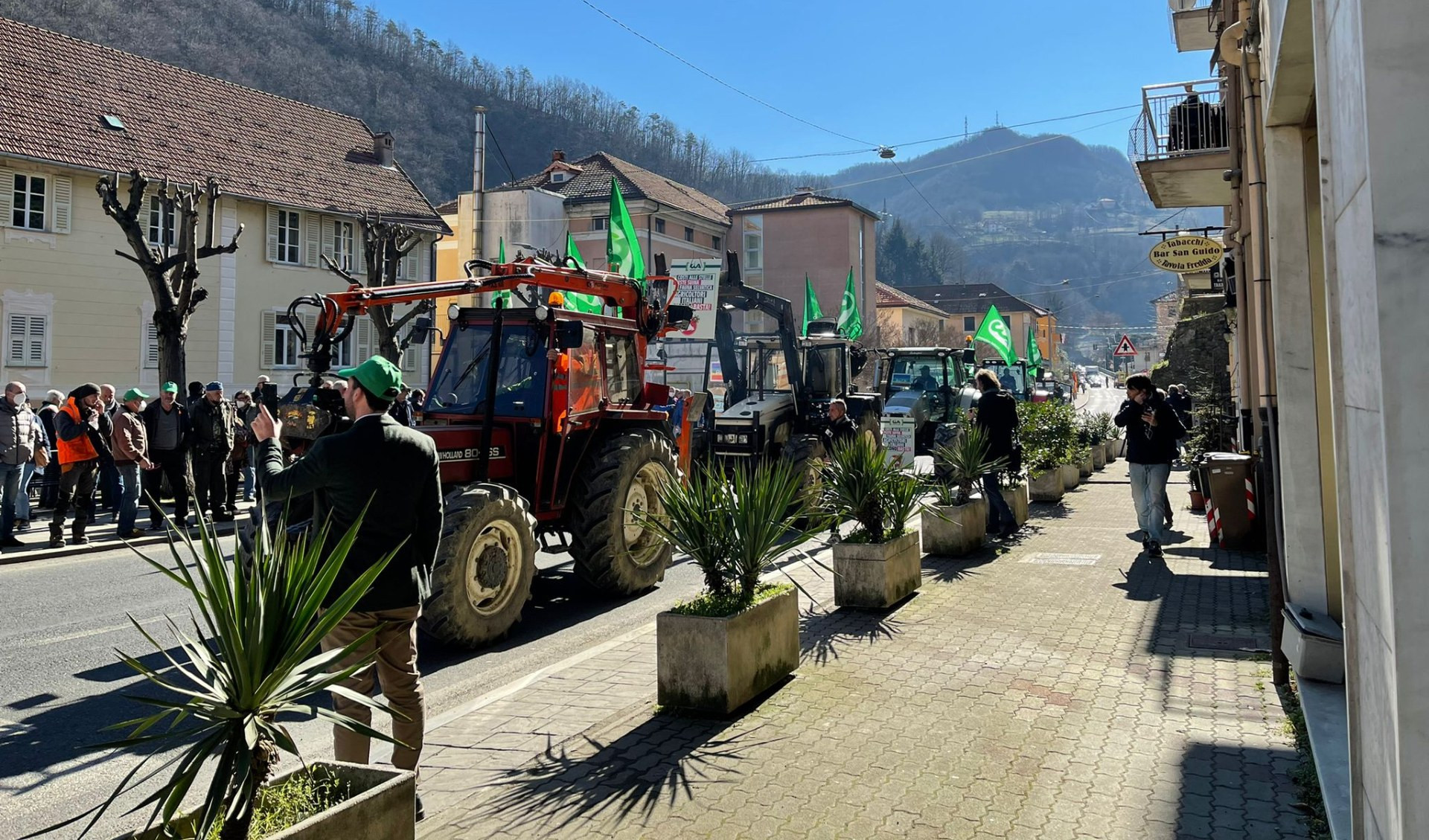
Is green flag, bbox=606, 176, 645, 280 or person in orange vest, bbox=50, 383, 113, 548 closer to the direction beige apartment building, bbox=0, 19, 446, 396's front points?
the green flag

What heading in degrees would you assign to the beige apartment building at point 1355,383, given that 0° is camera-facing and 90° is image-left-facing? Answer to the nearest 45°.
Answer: approximately 90°

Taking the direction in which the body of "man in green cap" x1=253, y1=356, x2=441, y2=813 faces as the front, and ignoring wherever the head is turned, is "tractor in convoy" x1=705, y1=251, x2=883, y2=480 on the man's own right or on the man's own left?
on the man's own right

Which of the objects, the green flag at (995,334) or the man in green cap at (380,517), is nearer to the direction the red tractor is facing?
the man in green cap

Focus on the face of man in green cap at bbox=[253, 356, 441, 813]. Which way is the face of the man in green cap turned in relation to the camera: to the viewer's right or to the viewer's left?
to the viewer's left

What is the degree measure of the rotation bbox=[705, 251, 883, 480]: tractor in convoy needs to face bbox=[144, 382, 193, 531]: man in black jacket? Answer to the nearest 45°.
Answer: approximately 45° to its right

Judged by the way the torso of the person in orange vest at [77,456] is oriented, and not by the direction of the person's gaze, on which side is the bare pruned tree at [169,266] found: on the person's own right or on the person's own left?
on the person's own left

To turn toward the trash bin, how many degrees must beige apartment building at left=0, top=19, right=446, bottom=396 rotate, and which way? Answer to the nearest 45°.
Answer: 0° — it already faces it

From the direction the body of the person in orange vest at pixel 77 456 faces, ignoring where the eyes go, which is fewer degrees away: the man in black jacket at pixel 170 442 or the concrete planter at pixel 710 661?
the concrete planter

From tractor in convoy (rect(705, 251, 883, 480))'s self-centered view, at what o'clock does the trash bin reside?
The trash bin is roughly at 9 o'clock from the tractor in convoy.

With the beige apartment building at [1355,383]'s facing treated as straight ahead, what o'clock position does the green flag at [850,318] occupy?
The green flag is roughly at 2 o'clock from the beige apartment building.

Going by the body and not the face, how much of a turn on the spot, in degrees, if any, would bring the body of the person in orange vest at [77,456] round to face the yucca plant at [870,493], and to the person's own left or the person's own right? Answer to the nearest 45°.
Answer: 0° — they already face it
